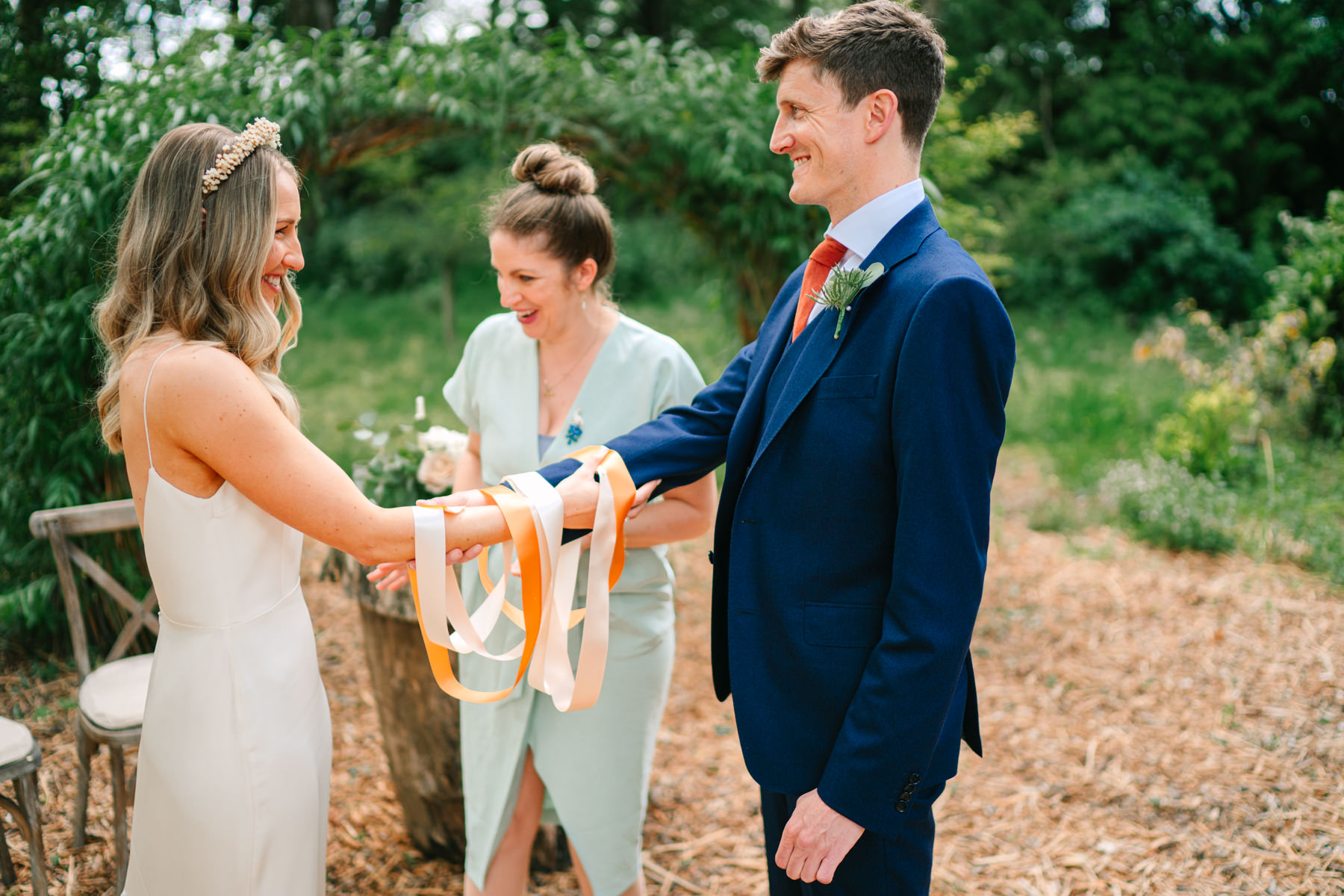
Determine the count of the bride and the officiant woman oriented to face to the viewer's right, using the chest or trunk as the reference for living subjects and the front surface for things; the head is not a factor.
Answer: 1

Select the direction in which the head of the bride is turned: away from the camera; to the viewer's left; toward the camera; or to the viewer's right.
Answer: to the viewer's right

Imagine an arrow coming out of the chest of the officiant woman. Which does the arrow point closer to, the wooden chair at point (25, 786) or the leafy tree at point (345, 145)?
the wooden chair

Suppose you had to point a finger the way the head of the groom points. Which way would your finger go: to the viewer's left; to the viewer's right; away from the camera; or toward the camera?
to the viewer's left

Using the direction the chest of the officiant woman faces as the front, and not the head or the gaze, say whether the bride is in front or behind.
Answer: in front

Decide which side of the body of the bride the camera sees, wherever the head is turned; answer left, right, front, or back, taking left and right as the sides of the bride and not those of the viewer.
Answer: right

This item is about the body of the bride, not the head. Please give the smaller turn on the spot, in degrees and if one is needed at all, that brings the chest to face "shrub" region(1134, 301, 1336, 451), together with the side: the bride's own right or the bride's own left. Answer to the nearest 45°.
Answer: approximately 45° to the bride's own left
